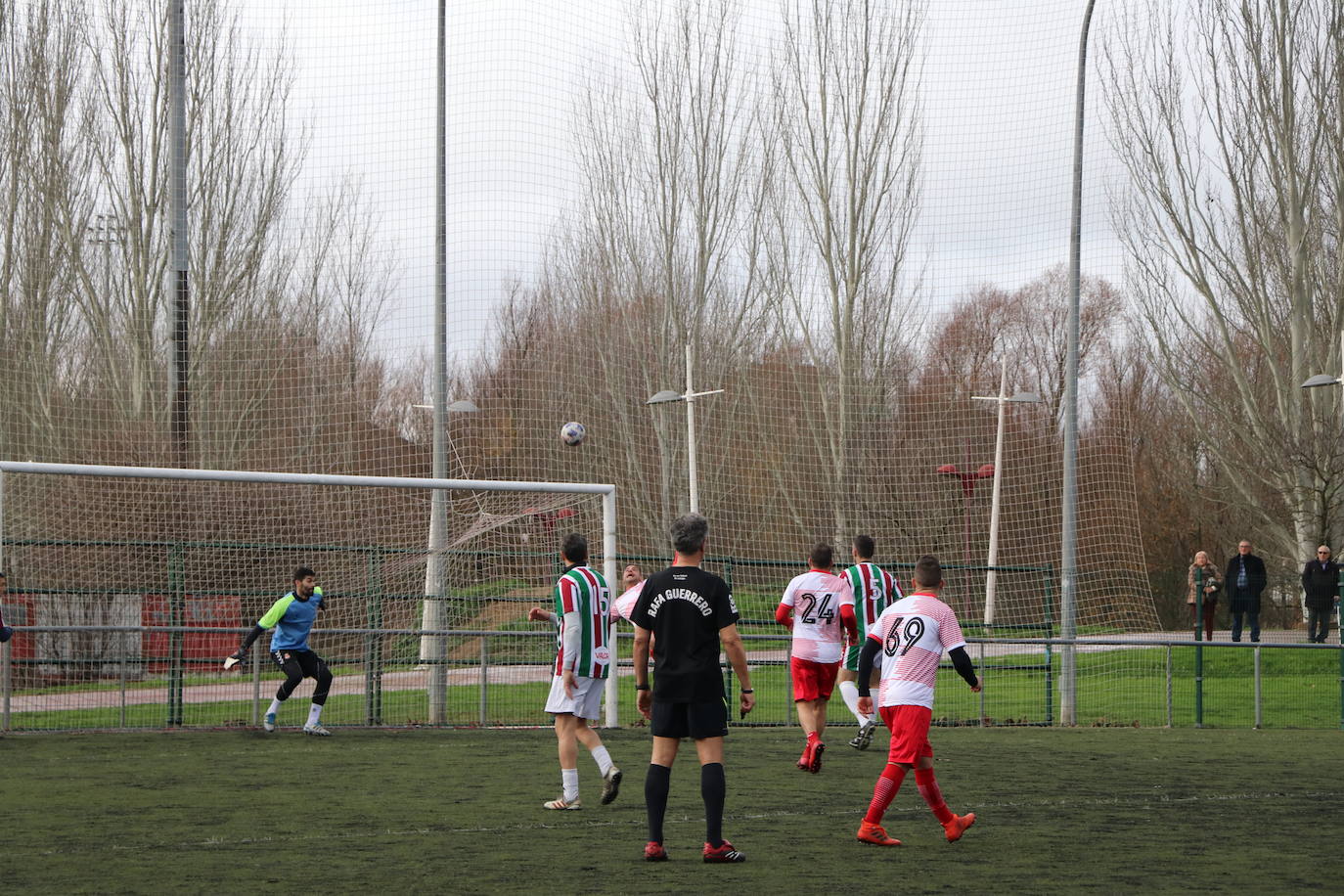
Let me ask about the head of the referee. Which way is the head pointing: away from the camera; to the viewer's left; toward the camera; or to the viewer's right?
away from the camera

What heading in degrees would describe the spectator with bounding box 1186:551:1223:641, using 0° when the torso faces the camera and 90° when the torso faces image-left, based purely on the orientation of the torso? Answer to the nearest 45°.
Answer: approximately 0°

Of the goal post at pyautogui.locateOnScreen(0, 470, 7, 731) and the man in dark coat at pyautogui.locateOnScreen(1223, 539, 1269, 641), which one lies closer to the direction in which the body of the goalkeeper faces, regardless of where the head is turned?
the man in dark coat

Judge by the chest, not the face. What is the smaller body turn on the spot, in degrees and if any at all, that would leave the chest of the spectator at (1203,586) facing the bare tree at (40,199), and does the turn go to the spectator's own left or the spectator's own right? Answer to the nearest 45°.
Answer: approximately 90° to the spectator's own right

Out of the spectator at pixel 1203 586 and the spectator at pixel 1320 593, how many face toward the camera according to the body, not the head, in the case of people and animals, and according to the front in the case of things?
2
